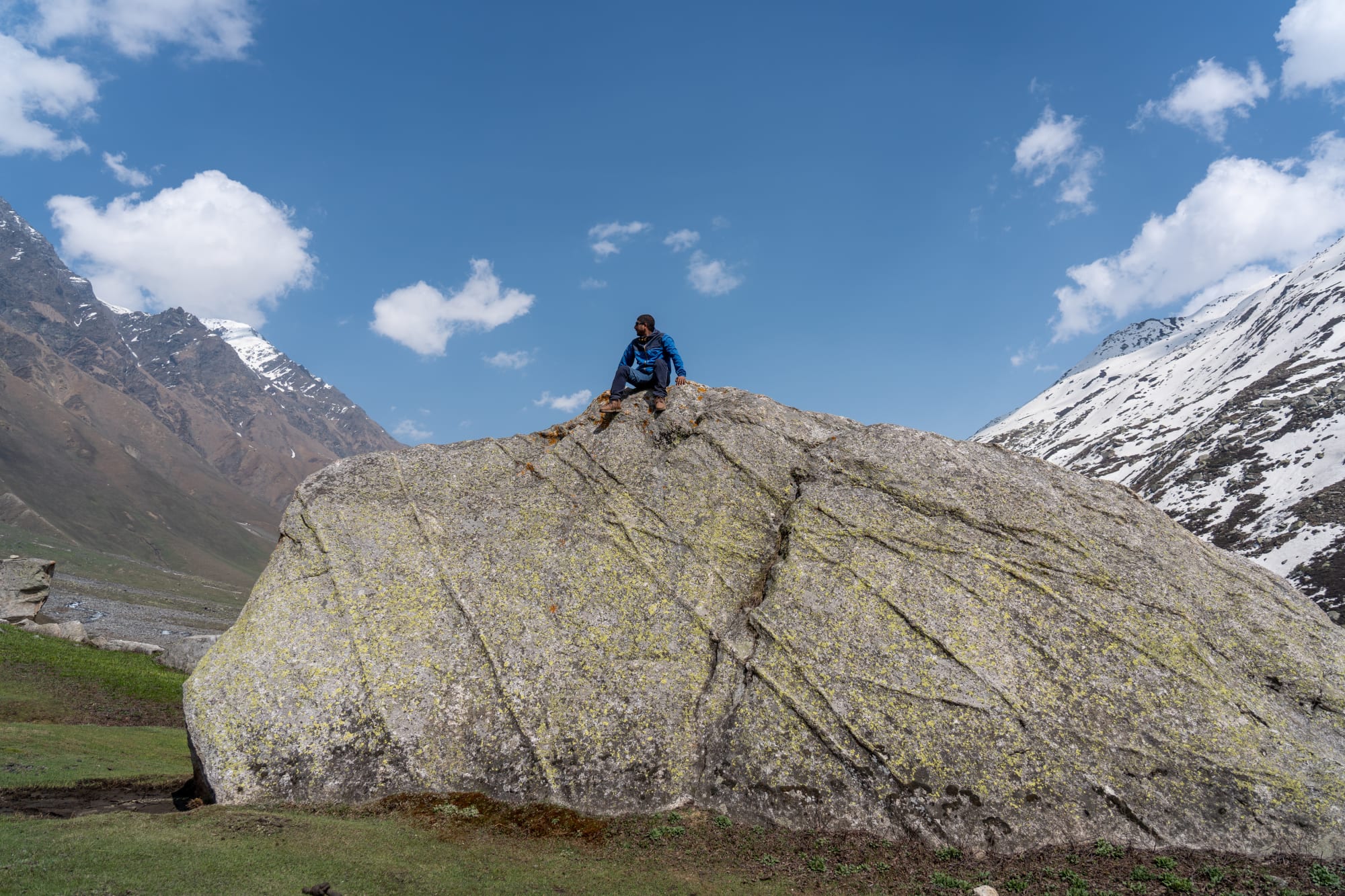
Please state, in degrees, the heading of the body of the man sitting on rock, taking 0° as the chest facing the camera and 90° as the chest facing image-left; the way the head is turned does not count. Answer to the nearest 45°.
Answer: approximately 45°

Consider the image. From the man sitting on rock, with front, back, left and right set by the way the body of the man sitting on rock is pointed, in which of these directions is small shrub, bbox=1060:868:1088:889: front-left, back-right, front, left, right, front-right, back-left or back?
left

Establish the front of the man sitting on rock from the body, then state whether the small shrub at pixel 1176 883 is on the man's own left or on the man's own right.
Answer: on the man's own left

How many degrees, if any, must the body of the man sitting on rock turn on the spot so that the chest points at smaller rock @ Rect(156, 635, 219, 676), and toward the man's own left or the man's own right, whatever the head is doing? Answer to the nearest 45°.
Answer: approximately 90° to the man's own right

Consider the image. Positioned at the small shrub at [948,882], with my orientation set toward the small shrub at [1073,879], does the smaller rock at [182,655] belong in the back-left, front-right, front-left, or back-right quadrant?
back-left

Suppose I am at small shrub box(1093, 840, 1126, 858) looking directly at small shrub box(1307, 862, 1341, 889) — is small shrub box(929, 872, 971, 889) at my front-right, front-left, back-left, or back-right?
back-right

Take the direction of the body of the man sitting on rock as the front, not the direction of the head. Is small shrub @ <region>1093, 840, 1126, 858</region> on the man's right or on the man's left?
on the man's left

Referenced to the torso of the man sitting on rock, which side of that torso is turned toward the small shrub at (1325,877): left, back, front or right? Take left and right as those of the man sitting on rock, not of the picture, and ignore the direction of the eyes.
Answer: left

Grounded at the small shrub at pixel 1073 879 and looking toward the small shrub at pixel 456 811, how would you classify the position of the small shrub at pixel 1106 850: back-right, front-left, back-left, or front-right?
back-right
